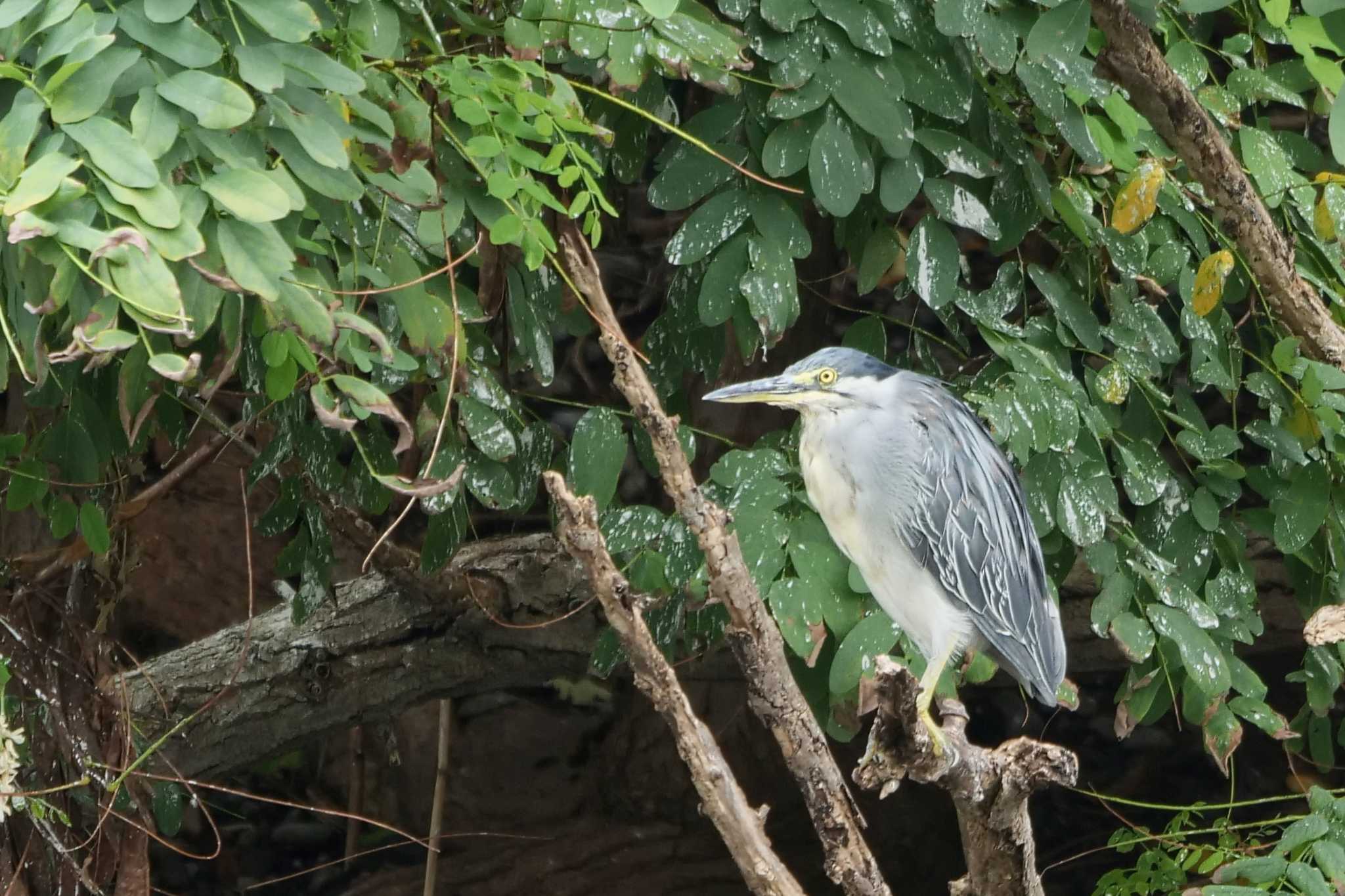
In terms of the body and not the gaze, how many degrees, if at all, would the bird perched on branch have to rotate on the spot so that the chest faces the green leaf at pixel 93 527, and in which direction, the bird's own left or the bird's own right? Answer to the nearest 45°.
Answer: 0° — it already faces it

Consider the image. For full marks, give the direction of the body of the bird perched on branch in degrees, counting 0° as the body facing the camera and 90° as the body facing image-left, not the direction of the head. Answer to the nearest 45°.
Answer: approximately 90°
